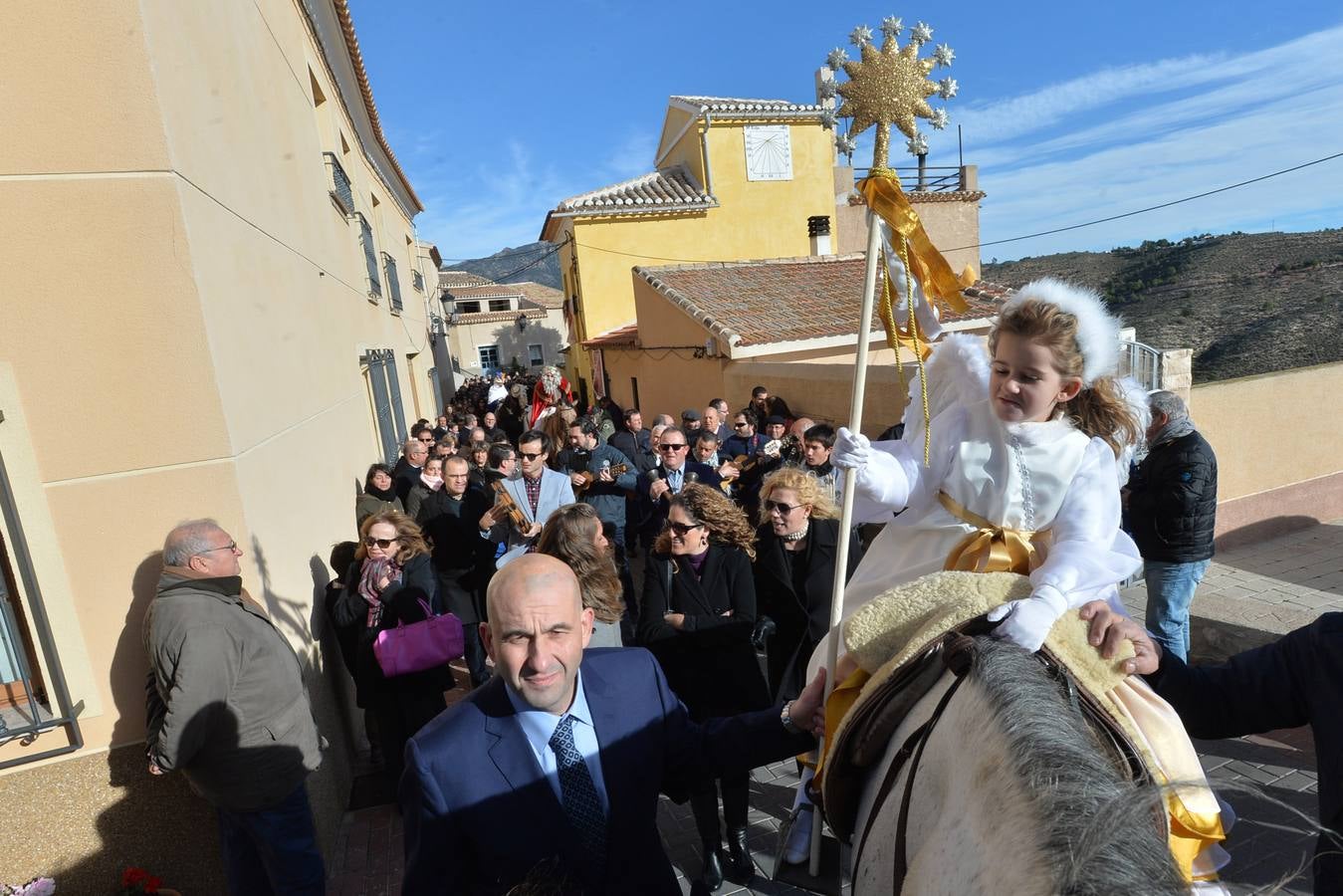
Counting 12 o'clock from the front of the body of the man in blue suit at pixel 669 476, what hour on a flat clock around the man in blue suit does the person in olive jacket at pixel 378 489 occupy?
The person in olive jacket is roughly at 3 o'clock from the man in blue suit.

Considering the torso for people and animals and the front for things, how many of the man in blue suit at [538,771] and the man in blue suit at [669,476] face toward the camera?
2

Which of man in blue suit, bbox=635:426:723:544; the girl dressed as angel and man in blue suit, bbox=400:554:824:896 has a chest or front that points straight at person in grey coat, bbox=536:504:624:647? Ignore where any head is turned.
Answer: man in blue suit, bbox=635:426:723:544

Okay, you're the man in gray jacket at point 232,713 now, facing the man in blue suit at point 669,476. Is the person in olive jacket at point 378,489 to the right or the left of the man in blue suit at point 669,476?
left

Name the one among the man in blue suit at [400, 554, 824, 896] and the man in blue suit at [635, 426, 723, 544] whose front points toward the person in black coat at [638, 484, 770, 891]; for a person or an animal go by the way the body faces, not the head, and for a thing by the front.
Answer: the man in blue suit at [635, 426, 723, 544]

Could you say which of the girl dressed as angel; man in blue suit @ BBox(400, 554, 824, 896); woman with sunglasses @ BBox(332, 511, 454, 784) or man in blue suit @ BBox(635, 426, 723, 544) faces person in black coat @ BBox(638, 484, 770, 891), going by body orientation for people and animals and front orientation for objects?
man in blue suit @ BBox(635, 426, 723, 544)

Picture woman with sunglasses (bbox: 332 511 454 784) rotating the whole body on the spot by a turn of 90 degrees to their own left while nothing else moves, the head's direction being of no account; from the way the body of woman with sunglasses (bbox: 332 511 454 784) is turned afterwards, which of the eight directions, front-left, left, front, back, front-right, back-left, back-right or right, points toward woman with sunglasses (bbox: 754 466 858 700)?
front
